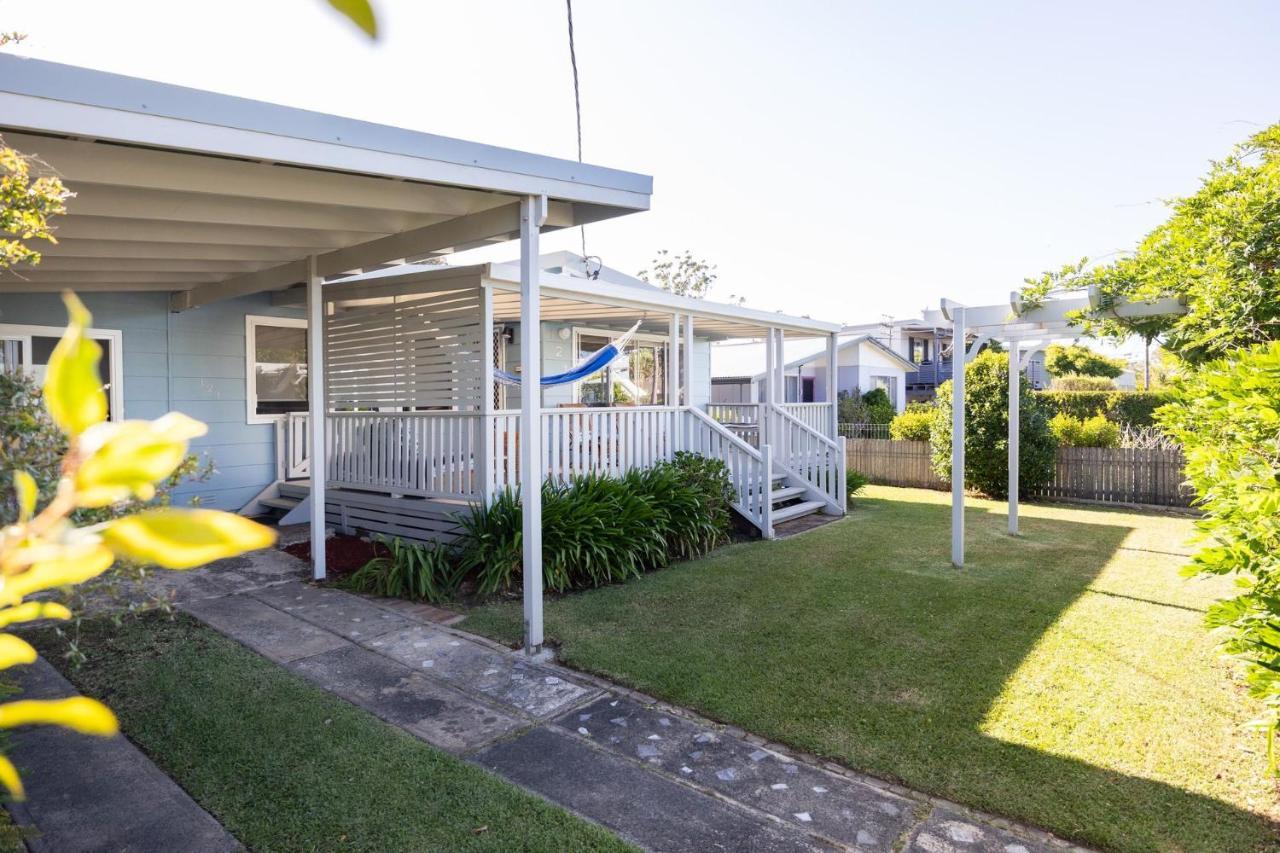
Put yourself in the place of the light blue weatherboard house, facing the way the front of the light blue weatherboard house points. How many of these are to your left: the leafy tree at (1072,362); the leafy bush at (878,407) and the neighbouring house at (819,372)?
3

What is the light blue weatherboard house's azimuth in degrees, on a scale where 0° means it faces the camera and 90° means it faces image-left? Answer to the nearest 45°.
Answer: approximately 315°

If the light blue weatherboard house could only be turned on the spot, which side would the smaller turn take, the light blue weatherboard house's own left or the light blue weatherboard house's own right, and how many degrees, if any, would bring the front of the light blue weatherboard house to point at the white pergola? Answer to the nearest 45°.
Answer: approximately 45° to the light blue weatherboard house's own left

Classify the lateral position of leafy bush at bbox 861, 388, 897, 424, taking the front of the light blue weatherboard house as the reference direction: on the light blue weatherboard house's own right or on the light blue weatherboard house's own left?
on the light blue weatherboard house's own left

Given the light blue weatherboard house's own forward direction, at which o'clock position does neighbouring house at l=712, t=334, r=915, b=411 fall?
The neighbouring house is roughly at 9 o'clock from the light blue weatherboard house.

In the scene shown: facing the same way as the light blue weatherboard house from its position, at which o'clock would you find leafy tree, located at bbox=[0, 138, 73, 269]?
The leafy tree is roughly at 2 o'clock from the light blue weatherboard house.

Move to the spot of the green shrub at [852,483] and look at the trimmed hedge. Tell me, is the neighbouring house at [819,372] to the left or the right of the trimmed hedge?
left

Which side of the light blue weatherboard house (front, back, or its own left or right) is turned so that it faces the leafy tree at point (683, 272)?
left

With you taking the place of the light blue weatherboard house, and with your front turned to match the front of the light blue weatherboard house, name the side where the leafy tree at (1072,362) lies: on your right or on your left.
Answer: on your left

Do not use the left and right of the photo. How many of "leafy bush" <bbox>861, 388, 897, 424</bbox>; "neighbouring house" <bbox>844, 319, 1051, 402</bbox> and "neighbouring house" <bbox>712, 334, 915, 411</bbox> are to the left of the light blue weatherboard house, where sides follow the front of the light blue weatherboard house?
3

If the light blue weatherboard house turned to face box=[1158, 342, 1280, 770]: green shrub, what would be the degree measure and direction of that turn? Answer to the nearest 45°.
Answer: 0° — it already faces it

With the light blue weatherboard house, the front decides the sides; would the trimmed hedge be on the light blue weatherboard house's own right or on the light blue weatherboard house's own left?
on the light blue weatherboard house's own left
